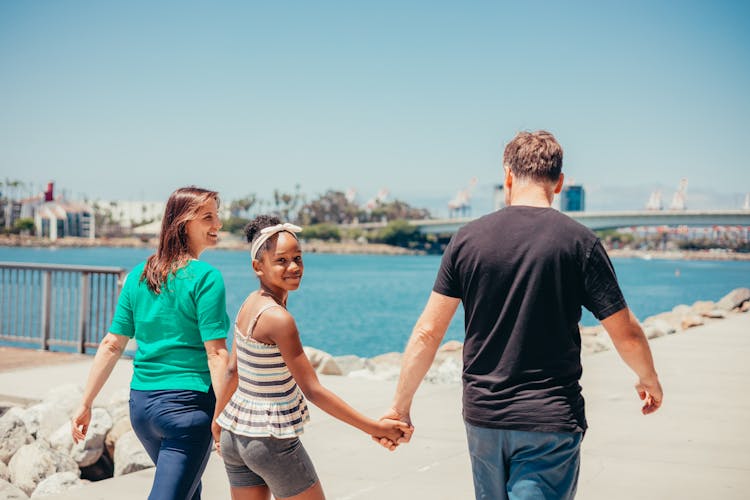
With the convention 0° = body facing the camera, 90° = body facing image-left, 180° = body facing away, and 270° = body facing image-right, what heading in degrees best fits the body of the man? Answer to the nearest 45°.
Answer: approximately 180°

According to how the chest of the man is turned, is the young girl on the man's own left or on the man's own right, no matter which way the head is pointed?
on the man's own left

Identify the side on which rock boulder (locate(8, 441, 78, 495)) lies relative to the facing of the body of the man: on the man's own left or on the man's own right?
on the man's own left

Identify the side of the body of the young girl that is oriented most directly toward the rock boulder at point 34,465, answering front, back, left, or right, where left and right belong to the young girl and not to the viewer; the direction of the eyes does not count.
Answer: left

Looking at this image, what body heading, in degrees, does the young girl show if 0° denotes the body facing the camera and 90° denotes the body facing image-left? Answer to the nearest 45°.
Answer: approximately 225°

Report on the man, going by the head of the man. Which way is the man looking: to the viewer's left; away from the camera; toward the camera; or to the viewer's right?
away from the camera

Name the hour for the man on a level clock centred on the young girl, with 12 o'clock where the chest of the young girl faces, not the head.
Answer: The man is roughly at 2 o'clock from the young girl.

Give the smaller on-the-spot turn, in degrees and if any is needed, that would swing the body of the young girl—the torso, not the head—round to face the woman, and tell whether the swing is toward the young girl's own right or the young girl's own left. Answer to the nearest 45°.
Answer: approximately 90° to the young girl's own left
